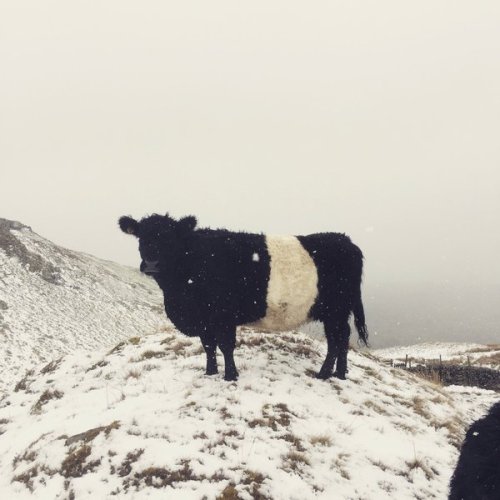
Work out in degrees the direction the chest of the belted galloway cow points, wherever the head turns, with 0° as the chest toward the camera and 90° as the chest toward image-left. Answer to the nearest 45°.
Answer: approximately 90°

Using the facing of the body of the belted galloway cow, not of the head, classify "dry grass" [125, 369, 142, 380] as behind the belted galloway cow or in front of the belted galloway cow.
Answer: in front

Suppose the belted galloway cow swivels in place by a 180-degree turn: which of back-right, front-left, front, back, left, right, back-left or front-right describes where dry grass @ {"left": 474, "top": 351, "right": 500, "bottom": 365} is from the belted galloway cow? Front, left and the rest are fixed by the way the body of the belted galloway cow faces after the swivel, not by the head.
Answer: front-left

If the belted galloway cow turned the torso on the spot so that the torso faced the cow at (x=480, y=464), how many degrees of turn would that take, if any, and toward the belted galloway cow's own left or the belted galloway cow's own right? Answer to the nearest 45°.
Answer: approximately 135° to the belted galloway cow's own left

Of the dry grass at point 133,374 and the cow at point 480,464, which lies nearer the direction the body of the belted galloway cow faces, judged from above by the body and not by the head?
the dry grass
